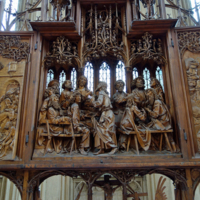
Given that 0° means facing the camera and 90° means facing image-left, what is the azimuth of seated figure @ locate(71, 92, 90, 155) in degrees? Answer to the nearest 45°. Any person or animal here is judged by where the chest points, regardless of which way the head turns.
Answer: approximately 270°

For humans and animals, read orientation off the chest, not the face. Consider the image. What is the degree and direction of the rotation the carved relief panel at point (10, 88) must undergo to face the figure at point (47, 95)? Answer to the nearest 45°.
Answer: approximately 90° to its left

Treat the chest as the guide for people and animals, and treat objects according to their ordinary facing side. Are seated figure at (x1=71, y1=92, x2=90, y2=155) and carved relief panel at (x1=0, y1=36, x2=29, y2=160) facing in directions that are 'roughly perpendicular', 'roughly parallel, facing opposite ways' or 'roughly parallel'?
roughly perpendicular

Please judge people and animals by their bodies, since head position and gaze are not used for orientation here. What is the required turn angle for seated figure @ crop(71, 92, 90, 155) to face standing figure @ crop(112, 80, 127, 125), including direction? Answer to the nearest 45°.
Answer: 0° — it already faces it

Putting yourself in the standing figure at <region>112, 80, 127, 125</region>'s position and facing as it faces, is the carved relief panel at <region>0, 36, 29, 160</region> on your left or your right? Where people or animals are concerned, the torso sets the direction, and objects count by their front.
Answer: on your right

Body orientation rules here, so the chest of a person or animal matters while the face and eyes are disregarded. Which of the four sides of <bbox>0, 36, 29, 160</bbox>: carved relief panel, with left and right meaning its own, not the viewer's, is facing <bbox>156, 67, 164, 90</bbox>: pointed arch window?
left
